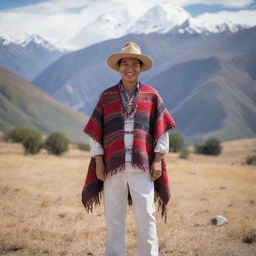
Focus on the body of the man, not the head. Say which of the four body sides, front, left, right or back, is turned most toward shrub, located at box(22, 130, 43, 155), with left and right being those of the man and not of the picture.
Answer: back

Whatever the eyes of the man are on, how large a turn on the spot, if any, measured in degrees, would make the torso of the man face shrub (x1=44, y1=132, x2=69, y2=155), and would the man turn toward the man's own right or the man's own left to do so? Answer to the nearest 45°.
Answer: approximately 180°

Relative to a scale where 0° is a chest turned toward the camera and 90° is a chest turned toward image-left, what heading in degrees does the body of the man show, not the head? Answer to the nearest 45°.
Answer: approximately 0°
